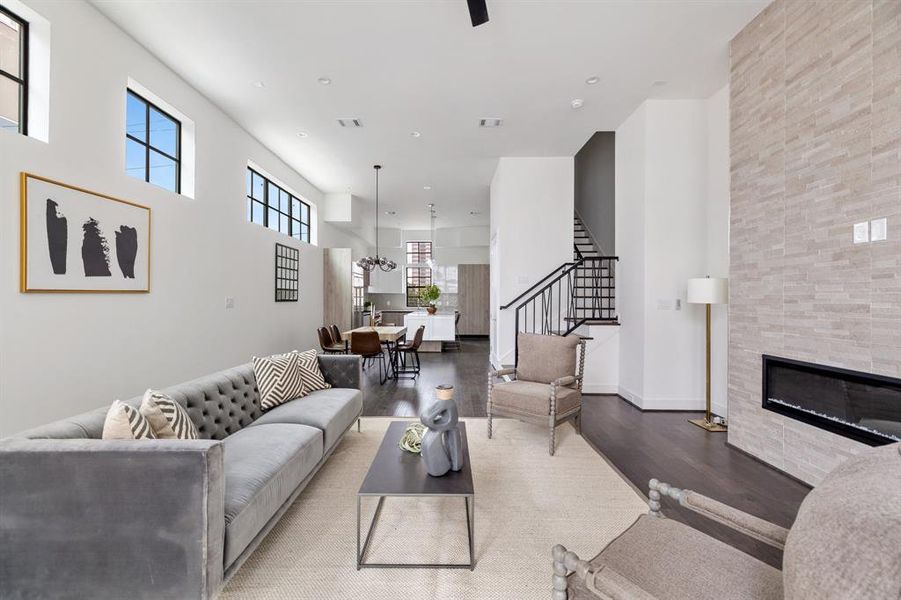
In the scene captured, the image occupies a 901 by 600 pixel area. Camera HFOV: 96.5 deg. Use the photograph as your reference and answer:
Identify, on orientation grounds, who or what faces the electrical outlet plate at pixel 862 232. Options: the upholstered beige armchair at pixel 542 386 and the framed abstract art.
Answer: the framed abstract art

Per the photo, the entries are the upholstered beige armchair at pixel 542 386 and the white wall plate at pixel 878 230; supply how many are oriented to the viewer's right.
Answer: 0

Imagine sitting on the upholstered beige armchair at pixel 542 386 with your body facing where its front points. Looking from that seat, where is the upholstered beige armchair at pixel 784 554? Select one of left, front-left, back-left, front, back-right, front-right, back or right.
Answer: front-left

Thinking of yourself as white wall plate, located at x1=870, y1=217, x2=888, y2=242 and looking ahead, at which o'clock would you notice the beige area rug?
The beige area rug is roughly at 12 o'clock from the white wall plate.

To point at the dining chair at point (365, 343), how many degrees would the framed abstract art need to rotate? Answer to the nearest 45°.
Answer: approximately 45° to its left

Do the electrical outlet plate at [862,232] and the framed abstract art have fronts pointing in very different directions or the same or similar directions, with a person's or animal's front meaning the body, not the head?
very different directions

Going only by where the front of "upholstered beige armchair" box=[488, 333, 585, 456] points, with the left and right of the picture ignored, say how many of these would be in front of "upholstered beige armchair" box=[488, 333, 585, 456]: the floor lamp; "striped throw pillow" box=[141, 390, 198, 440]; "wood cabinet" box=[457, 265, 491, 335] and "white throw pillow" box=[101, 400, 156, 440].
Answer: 2

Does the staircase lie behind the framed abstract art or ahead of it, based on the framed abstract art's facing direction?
ahead

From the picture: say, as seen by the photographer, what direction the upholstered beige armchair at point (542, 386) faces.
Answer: facing the viewer and to the left of the viewer

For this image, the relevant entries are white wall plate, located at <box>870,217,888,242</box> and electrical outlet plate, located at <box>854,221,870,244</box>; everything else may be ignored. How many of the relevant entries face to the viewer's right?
0

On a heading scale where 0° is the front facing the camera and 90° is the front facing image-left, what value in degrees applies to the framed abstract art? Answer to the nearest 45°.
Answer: approximately 315°

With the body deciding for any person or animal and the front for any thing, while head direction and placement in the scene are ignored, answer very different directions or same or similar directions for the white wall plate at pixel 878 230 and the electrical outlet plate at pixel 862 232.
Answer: same or similar directions

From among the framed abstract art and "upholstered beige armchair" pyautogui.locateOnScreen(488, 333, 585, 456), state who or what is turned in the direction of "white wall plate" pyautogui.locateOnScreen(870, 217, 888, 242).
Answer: the framed abstract art

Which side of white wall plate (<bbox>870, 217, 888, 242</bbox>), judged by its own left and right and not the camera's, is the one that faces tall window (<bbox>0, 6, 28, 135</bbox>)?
front

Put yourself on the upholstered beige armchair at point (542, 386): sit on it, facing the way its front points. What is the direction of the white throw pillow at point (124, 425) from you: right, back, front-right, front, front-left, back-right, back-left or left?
front

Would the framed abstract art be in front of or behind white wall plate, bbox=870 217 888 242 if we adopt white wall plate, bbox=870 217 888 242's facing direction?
in front

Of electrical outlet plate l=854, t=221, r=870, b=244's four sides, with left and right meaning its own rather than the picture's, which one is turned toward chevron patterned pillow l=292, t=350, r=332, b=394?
front

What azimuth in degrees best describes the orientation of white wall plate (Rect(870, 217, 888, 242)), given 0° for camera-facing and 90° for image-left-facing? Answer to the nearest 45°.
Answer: approximately 45°

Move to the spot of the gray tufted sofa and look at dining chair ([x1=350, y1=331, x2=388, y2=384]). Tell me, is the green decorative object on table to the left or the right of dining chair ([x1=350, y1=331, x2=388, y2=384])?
right

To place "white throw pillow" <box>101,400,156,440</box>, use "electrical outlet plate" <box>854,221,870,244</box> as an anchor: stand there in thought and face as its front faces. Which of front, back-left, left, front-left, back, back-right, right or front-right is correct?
front
